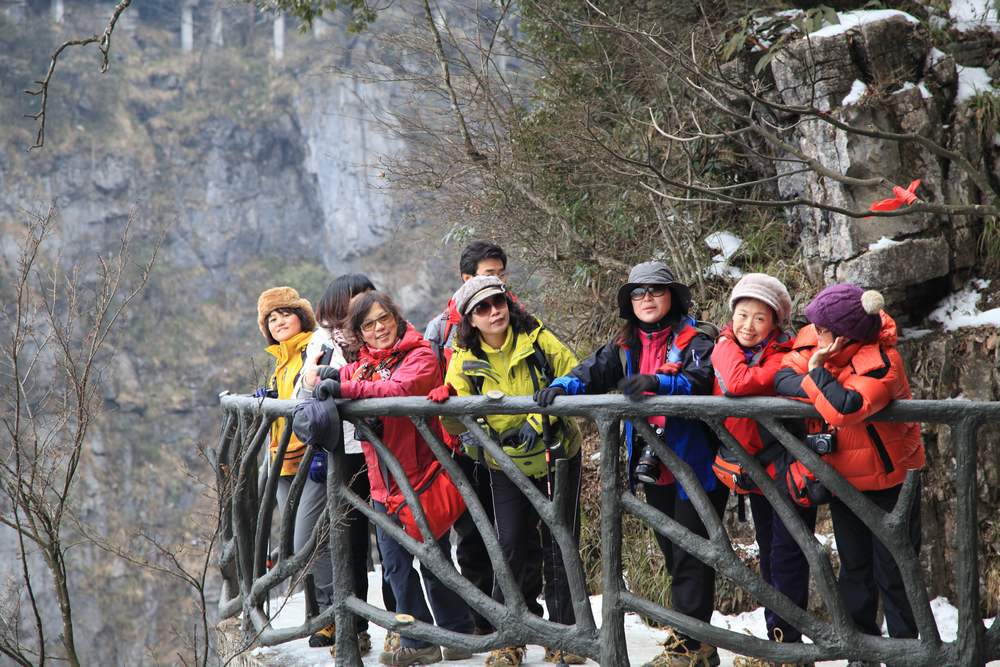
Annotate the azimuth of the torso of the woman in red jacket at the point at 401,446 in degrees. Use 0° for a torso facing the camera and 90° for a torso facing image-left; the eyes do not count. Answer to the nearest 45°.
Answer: approximately 45°

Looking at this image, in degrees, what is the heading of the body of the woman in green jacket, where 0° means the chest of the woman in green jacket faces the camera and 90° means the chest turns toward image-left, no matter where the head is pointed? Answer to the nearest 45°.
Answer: approximately 0°

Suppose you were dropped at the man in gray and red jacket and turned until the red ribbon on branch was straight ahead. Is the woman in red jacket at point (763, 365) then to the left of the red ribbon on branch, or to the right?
right

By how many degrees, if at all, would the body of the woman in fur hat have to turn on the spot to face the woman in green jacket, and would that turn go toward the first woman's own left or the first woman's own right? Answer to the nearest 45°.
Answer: approximately 90° to the first woman's own left

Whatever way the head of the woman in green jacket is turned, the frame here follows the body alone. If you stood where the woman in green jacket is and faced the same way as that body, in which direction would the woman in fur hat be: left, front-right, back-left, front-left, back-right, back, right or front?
back-right

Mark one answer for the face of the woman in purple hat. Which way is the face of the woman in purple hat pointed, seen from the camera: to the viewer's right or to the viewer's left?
to the viewer's left
